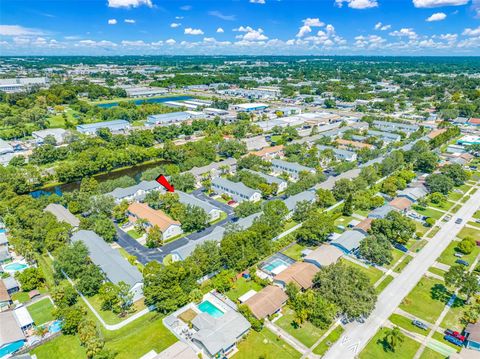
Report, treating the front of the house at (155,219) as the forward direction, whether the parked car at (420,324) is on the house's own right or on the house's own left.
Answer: on the house's own left

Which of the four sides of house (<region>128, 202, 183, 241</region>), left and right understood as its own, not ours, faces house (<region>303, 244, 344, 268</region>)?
left

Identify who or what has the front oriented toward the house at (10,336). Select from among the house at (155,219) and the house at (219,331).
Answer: the house at (155,219)

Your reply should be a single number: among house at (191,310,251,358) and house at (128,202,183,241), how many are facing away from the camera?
0

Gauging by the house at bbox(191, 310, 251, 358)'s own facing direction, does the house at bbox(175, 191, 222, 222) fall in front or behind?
behind

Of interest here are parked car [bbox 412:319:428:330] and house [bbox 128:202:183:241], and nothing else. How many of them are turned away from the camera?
0

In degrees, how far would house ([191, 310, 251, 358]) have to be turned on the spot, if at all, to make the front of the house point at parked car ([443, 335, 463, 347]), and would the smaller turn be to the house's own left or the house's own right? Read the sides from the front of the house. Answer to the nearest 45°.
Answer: approximately 45° to the house's own left

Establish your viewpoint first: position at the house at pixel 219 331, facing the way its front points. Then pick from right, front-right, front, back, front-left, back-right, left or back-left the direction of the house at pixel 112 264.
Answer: back

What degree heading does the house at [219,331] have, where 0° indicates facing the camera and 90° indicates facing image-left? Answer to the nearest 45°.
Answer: approximately 315°
